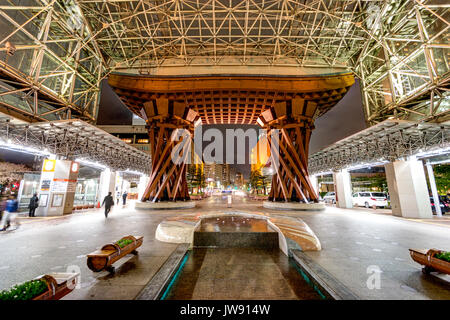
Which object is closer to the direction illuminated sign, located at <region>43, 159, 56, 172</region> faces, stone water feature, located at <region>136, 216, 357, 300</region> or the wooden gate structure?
the stone water feature

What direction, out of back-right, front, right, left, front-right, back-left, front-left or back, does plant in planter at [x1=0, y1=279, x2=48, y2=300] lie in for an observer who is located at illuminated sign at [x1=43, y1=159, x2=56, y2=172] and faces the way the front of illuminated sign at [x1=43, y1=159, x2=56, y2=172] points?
front

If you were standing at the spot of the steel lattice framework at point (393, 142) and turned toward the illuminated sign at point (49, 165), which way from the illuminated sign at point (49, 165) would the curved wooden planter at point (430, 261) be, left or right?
left

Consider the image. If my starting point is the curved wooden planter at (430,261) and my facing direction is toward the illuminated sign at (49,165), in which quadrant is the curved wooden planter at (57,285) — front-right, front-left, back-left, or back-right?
front-left

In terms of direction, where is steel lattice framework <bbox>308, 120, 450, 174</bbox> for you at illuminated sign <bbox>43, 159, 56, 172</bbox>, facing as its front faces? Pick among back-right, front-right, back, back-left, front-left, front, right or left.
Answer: front-left

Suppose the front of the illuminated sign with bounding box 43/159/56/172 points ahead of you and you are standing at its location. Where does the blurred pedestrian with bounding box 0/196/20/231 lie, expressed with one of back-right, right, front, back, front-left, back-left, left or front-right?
front

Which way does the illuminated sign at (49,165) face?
toward the camera

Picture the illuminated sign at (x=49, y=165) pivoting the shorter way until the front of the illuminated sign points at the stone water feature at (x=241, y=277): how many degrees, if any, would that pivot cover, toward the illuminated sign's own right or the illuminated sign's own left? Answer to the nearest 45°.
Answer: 0° — it already faces it

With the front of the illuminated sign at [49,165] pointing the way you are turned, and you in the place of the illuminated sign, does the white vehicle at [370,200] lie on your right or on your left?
on your left

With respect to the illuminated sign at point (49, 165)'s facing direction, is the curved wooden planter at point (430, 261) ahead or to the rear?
ahead

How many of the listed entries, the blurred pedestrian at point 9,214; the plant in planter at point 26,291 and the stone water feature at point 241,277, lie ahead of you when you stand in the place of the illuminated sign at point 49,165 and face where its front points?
3

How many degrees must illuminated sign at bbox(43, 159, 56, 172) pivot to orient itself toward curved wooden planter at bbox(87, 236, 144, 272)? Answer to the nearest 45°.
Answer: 0° — it already faces it

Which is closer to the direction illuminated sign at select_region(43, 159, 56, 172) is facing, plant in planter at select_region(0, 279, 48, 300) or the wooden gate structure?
the plant in planter

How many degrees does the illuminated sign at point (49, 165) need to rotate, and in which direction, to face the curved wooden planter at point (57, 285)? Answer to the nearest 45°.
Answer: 0° — it already faces it
